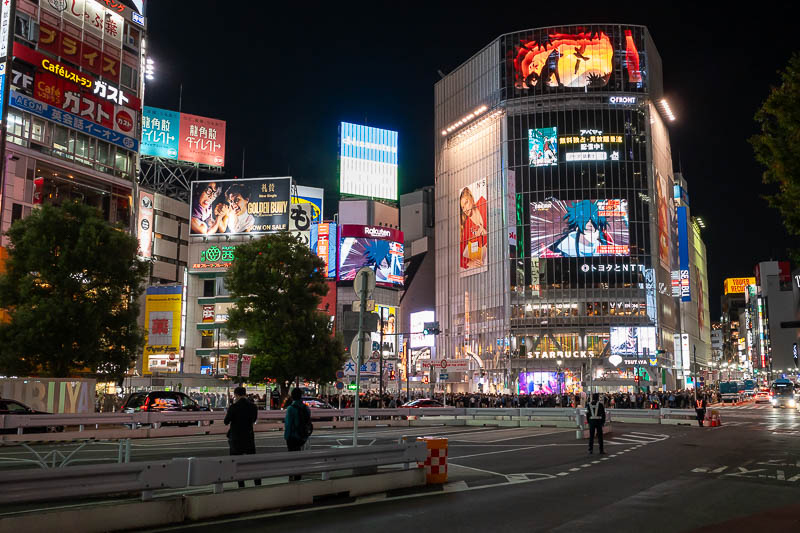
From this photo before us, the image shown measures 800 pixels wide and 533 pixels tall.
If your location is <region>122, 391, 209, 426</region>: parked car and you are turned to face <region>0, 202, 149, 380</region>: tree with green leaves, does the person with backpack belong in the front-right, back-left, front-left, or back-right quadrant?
back-left

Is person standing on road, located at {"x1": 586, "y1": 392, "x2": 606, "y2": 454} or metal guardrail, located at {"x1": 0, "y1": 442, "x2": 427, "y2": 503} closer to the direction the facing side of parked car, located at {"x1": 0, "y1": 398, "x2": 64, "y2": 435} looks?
the person standing on road

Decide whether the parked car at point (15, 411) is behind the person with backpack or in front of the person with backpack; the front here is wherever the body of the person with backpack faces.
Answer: in front

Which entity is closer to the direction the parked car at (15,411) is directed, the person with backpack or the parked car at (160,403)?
the parked car

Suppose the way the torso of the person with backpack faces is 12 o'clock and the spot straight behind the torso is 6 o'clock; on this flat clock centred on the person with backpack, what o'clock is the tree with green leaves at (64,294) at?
The tree with green leaves is roughly at 11 o'clock from the person with backpack.

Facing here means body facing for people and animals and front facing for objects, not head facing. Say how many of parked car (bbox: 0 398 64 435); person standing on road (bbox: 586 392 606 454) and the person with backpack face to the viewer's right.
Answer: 1

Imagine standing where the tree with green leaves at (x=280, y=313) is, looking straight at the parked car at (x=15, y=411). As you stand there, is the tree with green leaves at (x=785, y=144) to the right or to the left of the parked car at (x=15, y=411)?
left

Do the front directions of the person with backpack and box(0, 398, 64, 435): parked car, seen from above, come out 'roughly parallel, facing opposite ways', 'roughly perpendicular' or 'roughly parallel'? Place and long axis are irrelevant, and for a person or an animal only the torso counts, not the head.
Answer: roughly perpendicular

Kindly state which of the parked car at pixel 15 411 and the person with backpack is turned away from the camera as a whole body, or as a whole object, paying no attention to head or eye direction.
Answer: the person with backpack

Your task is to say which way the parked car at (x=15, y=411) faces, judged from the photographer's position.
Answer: facing to the right of the viewer

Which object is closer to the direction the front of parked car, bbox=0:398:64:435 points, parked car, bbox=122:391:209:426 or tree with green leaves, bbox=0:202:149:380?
the parked car

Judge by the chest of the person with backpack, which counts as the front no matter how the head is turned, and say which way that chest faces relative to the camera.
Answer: away from the camera

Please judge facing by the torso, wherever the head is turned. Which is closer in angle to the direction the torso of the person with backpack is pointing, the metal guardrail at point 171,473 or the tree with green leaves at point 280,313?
the tree with green leaves
